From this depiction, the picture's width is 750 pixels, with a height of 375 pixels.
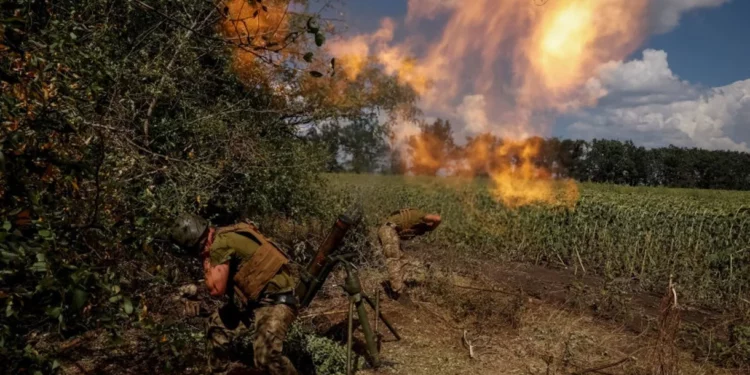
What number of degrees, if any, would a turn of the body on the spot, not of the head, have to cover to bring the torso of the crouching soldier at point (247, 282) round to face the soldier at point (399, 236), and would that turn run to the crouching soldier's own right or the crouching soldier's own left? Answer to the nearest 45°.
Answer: approximately 135° to the crouching soldier's own right

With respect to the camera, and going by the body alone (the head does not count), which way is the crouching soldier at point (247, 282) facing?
to the viewer's left

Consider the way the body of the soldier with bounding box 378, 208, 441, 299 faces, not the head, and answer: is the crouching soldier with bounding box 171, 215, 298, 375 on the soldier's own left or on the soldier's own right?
on the soldier's own right

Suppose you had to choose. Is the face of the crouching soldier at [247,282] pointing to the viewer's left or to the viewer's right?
to the viewer's left

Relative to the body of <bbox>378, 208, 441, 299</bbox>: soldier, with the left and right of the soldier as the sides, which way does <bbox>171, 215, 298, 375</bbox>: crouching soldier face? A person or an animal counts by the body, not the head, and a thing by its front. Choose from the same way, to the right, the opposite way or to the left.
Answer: the opposite way

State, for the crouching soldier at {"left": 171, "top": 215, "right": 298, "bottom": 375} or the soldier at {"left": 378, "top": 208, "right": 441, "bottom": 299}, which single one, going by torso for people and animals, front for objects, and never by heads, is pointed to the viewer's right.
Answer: the soldier

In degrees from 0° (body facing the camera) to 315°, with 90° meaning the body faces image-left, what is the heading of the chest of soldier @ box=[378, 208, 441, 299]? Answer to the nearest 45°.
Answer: approximately 270°

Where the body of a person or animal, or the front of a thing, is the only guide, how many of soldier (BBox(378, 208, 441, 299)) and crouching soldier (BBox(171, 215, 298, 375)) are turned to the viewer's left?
1

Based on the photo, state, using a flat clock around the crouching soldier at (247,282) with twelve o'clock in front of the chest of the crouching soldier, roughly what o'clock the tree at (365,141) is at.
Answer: The tree is roughly at 4 o'clock from the crouching soldier.

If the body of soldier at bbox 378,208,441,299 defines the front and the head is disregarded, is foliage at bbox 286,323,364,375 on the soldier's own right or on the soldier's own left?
on the soldier's own right
